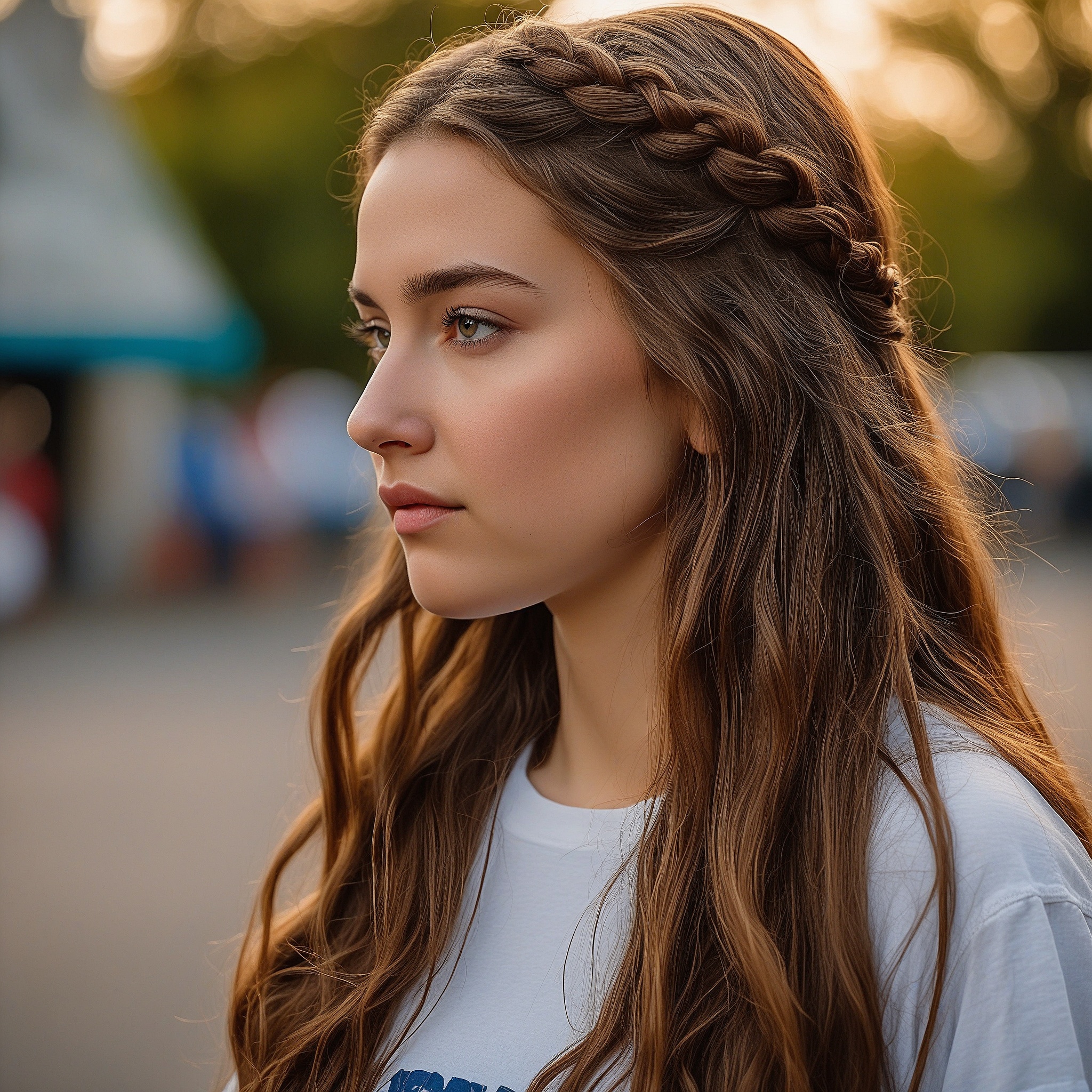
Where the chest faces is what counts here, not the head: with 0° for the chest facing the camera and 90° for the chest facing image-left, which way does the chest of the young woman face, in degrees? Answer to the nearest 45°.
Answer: approximately 45°

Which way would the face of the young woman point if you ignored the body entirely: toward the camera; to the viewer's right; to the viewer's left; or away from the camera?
to the viewer's left

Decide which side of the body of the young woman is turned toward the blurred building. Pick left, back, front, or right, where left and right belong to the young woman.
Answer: right
